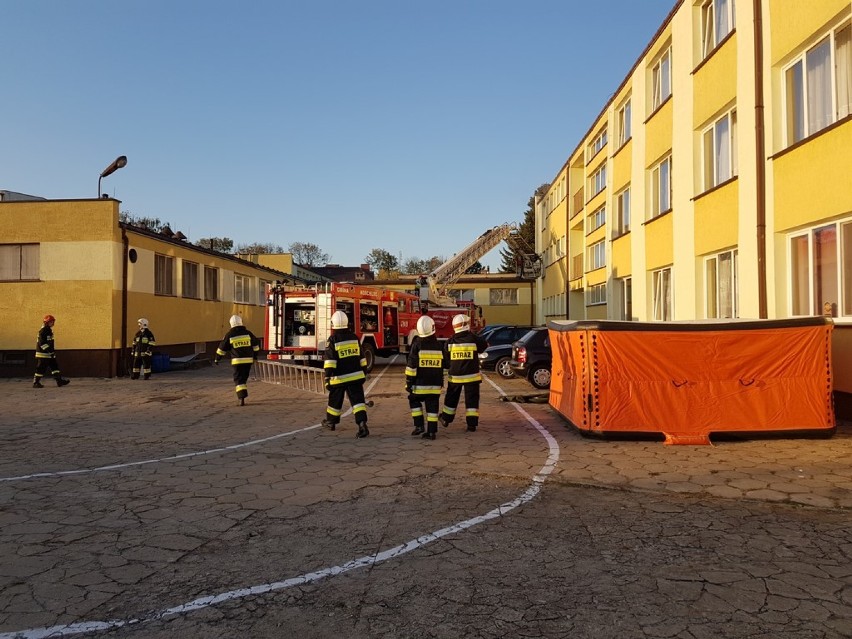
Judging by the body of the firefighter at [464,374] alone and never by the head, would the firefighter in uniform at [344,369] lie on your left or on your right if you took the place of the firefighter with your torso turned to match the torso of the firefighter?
on your left

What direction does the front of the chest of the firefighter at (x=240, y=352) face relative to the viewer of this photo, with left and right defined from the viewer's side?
facing away from the viewer

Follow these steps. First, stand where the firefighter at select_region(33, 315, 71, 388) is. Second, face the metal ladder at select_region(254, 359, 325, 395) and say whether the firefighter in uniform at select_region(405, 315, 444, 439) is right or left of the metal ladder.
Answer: right

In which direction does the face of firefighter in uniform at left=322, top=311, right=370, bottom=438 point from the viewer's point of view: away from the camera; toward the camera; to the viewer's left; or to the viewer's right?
away from the camera

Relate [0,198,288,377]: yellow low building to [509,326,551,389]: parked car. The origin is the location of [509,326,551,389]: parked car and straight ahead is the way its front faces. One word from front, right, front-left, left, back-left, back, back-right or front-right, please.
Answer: back-left

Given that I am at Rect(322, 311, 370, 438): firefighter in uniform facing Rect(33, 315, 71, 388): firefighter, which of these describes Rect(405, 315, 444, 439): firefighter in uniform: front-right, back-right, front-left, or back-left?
back-right

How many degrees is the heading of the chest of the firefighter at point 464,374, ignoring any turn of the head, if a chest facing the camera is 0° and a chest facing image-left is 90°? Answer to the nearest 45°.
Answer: approximately 180°
